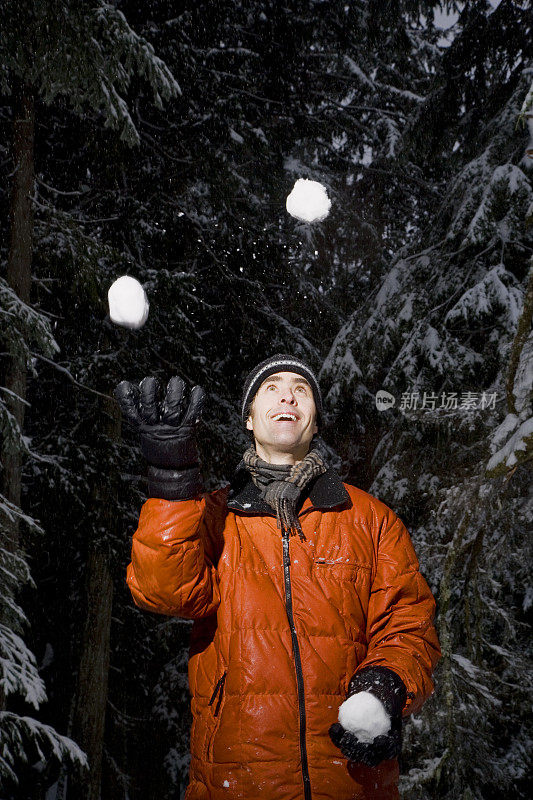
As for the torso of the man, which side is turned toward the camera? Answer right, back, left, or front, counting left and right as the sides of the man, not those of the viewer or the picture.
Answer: front

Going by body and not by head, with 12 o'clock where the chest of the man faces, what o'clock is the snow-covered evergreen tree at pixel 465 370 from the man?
The snow-covered evergreen tree is roughly at 7 o'clock from the man.
